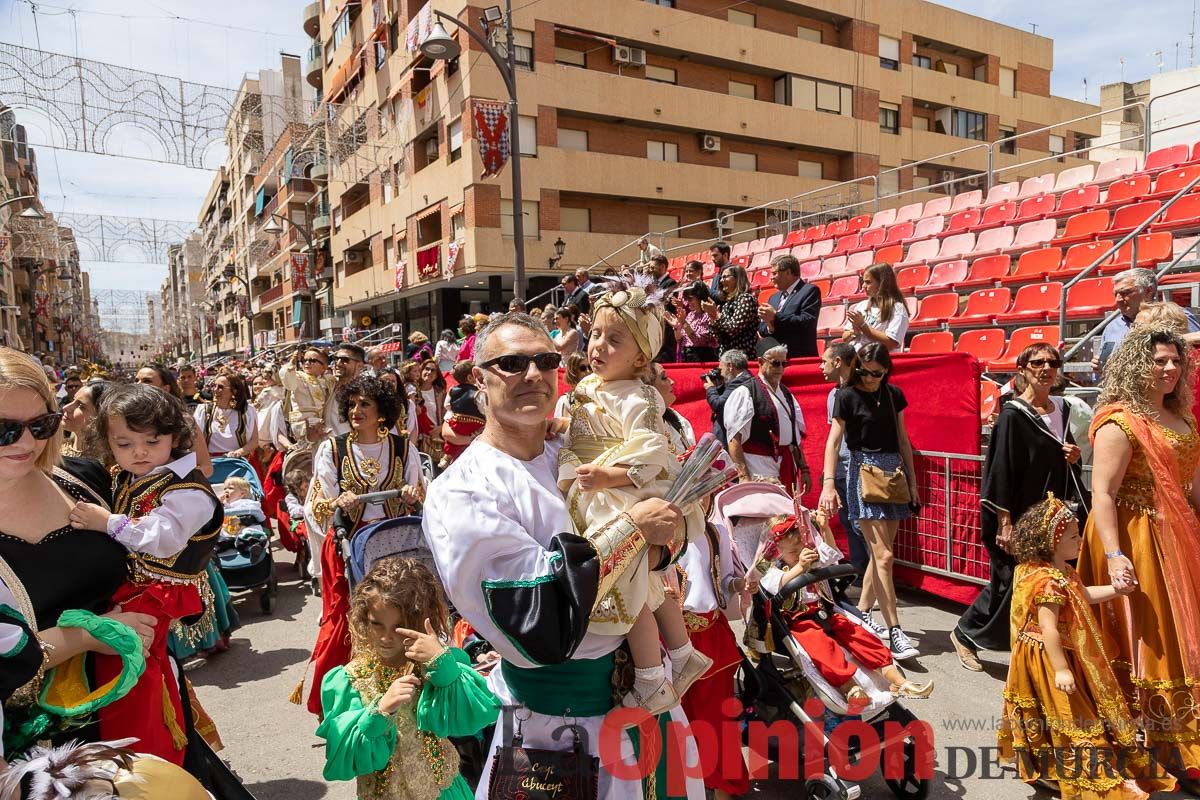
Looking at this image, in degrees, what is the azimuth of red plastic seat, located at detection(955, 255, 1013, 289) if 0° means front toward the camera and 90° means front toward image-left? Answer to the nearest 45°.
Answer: approximately 45°

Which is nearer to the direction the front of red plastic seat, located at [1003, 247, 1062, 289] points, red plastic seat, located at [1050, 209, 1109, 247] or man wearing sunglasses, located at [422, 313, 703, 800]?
the man wearing sunglasses

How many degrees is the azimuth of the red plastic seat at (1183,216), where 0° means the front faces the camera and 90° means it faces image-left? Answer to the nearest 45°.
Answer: approximately 45°

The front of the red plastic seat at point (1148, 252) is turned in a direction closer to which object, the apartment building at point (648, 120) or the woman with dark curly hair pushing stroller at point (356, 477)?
the woman with dark curly hair pushing stroller

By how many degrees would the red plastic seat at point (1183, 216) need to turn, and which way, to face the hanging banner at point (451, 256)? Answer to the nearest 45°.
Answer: approximately 45° to its right

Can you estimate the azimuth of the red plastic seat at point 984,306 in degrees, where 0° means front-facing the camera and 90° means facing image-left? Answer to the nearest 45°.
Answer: approximately 45°

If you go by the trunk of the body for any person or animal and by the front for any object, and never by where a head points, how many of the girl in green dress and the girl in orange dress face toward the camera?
1

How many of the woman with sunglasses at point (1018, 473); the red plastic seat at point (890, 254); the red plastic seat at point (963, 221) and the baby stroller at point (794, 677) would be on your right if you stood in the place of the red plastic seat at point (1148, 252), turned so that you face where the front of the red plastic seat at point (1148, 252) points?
2

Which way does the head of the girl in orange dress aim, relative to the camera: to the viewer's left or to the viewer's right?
to the viewer's right

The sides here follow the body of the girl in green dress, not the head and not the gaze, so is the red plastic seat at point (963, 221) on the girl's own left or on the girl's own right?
on the girl's own left

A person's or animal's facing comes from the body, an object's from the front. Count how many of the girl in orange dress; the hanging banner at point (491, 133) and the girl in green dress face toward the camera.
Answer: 2
